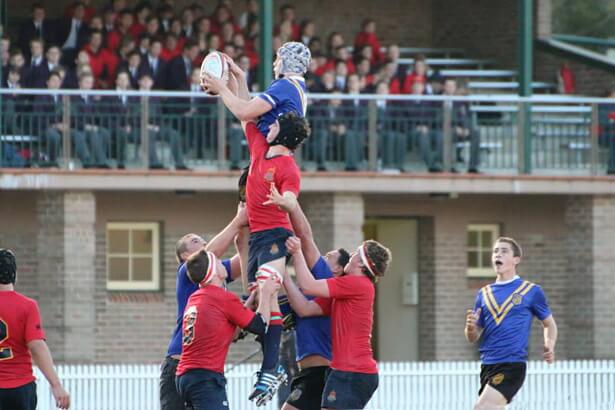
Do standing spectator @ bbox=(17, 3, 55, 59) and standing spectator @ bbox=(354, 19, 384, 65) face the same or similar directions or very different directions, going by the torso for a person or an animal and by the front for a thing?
same or similar directions

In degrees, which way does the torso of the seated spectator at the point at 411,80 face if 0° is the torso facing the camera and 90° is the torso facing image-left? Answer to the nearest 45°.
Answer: approximately 0°

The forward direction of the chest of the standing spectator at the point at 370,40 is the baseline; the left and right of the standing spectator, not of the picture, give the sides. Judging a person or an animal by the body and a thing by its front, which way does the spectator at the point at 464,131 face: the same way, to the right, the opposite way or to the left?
the same way

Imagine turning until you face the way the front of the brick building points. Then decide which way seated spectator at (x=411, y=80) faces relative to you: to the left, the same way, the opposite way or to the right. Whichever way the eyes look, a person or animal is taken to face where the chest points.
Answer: the same way

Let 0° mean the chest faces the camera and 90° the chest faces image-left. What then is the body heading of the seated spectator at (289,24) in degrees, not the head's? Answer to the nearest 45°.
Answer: approximately 0°

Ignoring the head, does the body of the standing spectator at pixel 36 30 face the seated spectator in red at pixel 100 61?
no

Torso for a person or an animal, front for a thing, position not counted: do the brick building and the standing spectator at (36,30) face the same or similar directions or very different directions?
same or similar directions

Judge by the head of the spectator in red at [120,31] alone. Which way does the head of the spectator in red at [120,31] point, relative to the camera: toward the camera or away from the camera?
toward the camera

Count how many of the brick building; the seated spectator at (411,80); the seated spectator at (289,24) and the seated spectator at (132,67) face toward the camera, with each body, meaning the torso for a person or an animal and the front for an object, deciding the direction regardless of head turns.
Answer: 4

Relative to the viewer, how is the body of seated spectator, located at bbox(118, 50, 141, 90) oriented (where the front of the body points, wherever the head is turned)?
toward the camera

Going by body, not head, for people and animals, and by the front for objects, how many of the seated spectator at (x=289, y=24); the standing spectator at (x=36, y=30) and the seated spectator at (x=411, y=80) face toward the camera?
3

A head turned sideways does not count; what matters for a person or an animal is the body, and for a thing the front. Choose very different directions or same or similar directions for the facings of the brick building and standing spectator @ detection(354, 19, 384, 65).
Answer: same or similar directions
